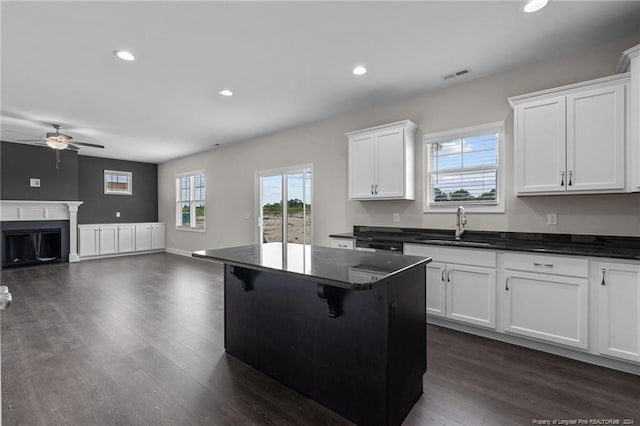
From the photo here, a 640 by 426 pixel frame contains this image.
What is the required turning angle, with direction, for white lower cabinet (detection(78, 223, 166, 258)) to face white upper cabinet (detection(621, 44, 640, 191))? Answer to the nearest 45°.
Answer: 0° — it already faces it

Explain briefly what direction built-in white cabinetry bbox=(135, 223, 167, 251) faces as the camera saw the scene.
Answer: facing the viewer

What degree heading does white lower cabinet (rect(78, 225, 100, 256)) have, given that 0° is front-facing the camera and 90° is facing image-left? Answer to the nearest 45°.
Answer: approximately 0°

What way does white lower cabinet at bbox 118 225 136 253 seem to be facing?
toward the camera

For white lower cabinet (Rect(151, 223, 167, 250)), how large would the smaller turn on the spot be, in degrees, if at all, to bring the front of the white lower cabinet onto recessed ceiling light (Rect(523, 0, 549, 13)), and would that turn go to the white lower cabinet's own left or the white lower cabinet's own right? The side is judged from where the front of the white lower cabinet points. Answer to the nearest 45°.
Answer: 0° — it already faces it

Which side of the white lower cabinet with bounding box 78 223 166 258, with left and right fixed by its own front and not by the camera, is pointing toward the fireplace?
right

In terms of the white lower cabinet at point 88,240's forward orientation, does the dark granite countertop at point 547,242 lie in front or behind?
in front

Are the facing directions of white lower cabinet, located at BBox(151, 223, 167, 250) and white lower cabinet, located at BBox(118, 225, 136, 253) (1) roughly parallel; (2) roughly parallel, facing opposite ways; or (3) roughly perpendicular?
roughly parallel

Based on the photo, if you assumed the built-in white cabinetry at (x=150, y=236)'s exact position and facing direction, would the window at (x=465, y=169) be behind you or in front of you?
in front

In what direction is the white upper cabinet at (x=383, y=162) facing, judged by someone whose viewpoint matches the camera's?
facing the viewer and to the left of the viewer
